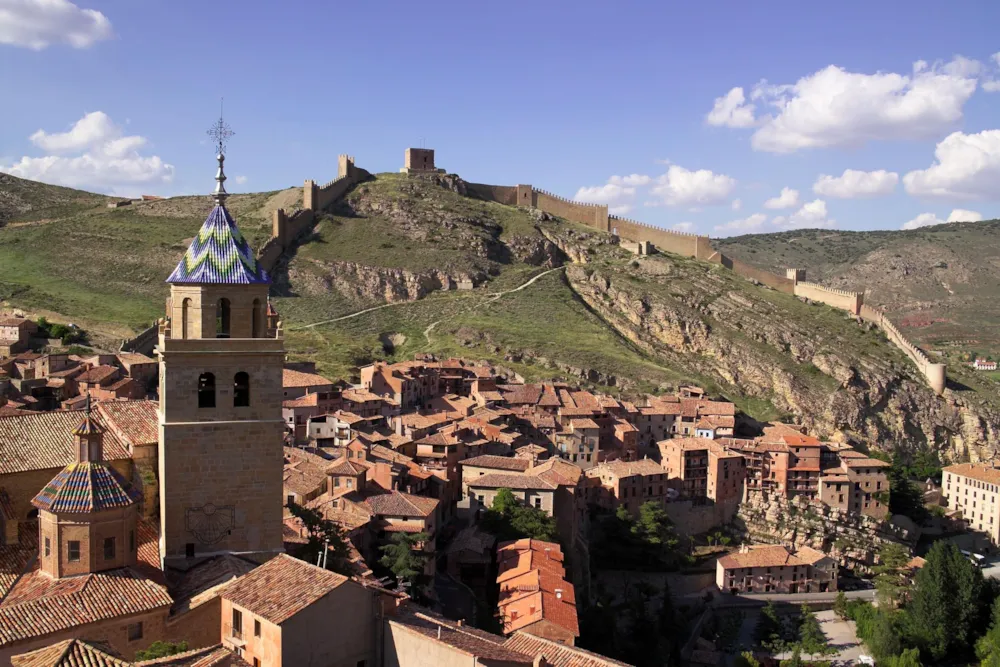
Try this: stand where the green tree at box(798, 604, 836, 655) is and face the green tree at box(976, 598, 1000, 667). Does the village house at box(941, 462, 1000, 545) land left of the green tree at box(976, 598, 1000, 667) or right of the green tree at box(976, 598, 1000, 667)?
left

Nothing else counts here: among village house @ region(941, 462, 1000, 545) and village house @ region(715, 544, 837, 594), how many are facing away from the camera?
0

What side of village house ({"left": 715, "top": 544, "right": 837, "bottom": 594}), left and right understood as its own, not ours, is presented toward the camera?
front

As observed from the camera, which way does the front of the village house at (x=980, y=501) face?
facing the viewer and to the left of the viewer

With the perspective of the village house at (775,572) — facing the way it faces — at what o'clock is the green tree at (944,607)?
The green tree is roughly at 9 o'clock from the village house.

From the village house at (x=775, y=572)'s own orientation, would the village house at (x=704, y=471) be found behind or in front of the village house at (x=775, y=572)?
behind

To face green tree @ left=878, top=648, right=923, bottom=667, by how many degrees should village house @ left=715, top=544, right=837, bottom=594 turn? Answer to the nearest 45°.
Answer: approximately 45° to its left

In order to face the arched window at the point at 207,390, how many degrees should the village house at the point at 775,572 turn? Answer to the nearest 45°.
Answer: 0° — it already faces it

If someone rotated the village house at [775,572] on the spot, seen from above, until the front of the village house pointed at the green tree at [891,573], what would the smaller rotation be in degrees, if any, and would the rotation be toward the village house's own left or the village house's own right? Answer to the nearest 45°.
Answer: approximately 135° to the village house's own left
